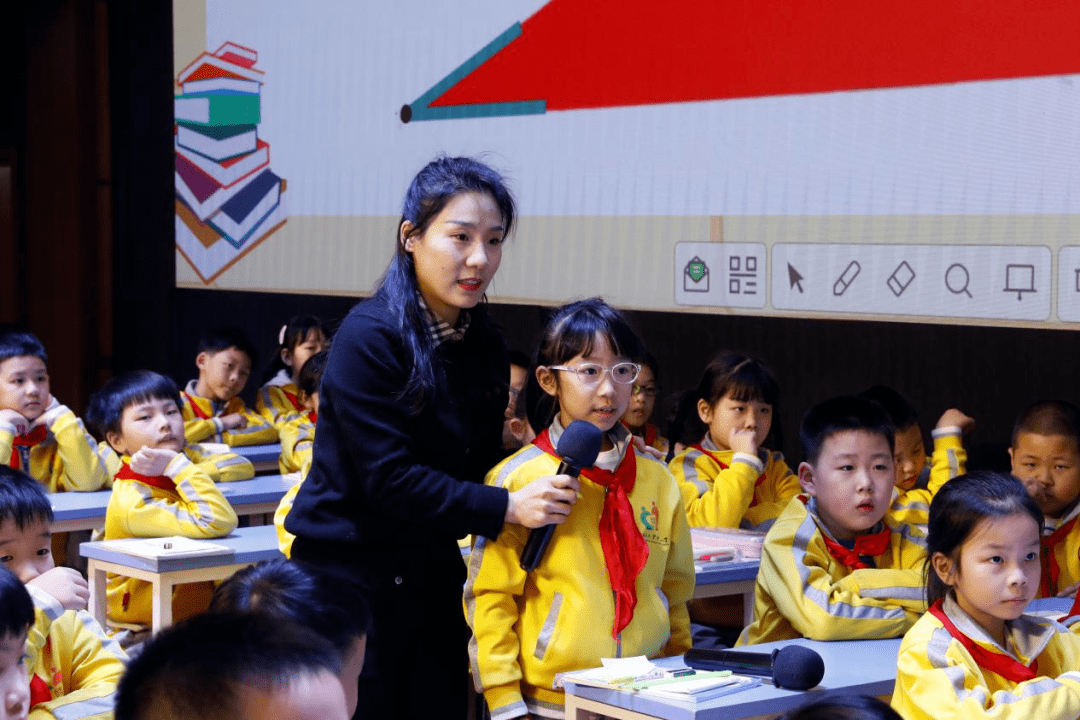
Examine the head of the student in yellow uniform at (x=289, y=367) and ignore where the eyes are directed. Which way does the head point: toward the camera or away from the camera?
toward the camera

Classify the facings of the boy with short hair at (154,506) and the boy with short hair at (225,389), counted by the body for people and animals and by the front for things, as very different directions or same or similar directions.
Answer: same or similar directions

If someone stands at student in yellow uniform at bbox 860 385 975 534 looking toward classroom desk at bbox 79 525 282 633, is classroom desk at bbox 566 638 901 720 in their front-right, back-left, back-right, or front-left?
front-left

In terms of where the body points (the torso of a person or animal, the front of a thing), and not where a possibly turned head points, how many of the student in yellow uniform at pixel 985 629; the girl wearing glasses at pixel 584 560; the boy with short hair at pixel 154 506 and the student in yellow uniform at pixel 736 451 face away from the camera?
0

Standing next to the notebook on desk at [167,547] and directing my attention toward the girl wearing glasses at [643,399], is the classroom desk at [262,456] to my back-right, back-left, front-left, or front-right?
front-left

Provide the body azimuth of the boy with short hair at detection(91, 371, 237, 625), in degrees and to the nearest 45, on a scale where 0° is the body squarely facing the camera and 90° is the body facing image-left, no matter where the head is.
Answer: approximately 315°

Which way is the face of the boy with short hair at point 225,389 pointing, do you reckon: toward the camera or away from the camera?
toward the camera

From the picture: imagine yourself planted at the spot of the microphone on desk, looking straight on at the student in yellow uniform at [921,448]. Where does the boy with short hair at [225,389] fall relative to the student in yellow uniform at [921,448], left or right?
left

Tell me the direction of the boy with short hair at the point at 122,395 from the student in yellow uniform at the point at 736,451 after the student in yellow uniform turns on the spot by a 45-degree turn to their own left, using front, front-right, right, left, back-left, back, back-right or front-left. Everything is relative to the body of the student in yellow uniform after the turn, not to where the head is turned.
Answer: back

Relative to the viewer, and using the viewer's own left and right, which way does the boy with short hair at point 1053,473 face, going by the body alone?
facing the viewer

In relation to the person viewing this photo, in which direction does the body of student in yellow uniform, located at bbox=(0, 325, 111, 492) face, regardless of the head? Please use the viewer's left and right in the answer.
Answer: facing the viewer and to the right of the viewer

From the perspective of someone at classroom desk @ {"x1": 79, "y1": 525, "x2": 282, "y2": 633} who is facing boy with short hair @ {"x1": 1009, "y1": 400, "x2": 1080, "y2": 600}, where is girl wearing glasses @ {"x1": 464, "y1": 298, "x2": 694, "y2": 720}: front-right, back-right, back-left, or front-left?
front-right

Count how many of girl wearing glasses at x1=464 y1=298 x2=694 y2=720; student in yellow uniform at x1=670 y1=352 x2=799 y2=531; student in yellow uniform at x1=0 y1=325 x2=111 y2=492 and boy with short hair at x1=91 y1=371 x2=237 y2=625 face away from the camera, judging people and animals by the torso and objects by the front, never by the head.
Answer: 0

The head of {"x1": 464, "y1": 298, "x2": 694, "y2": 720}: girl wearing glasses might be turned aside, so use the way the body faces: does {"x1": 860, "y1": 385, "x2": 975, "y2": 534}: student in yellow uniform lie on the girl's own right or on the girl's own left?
on the girl's own left

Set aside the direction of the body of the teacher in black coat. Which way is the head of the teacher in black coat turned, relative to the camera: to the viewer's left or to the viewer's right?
to the viewer's right

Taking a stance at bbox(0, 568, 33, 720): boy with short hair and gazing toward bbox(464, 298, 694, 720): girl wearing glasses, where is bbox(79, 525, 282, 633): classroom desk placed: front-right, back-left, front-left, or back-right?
front-left
